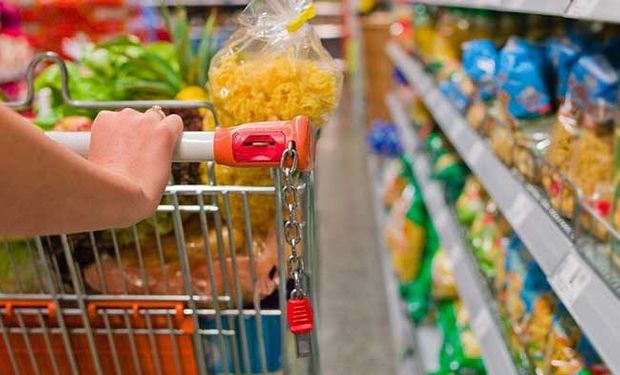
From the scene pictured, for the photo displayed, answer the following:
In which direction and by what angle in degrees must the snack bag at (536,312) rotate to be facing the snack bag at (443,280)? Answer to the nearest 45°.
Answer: approximately 135° to its right

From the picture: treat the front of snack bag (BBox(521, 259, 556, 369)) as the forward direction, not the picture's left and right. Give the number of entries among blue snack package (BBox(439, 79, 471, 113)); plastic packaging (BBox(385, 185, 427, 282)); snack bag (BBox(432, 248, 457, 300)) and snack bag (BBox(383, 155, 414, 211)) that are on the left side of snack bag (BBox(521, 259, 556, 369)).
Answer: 0

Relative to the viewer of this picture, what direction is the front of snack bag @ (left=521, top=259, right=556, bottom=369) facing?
facing the viewer and to the left of the viewer

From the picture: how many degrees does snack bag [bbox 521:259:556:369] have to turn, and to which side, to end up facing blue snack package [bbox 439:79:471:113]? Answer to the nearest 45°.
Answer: approximately 135° to its right

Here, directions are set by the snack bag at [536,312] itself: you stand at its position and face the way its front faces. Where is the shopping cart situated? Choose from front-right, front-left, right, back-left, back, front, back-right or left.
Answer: front

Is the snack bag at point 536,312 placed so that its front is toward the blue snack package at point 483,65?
no

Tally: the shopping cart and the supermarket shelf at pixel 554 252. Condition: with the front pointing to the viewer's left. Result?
1

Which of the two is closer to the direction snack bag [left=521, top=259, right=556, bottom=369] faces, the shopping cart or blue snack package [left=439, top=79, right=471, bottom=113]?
the shopping cart

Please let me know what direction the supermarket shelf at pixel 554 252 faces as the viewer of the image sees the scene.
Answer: facing to the left of the viewer

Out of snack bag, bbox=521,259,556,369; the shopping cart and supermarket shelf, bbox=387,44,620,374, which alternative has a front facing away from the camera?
the shopping cart

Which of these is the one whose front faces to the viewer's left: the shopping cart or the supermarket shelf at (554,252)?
the supermarket shelf

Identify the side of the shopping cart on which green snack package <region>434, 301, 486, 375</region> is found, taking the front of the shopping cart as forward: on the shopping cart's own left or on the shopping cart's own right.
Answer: on the shopping cart's own right

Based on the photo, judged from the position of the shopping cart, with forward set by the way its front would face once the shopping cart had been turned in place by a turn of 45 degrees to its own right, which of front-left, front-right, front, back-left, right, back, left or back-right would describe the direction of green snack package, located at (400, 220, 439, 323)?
front

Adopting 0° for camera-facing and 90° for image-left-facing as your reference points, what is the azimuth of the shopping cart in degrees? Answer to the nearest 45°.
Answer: approximately 180°
